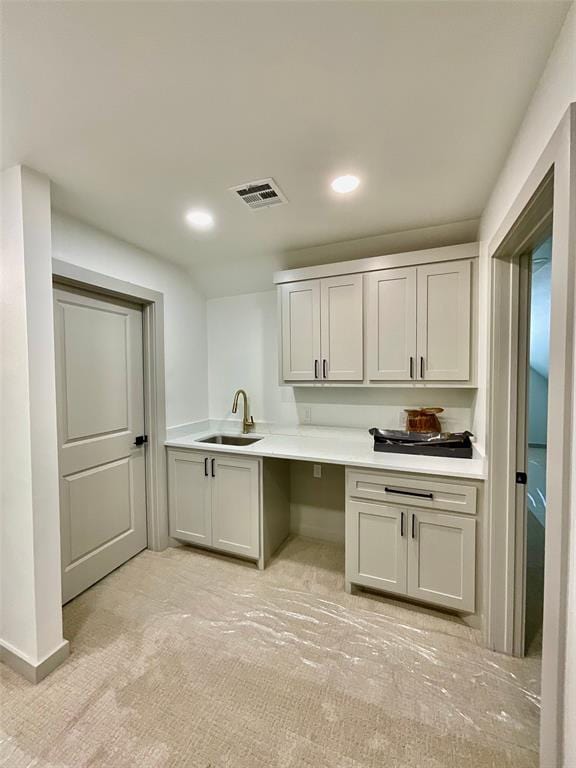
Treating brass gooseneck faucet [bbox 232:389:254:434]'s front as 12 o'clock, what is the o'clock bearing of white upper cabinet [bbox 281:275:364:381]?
The white upper cabinet is roughly at 9 o'clock from the brass gooseneck faucet.

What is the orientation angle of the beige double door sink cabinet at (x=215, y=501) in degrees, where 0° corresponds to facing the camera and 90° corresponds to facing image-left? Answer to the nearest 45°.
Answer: approximately 45°

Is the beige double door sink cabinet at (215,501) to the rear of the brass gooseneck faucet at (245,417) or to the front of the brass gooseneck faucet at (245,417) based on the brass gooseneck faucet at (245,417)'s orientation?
to the front

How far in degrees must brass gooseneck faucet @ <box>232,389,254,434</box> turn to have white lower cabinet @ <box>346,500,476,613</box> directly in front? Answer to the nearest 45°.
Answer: approximately 90° to its left

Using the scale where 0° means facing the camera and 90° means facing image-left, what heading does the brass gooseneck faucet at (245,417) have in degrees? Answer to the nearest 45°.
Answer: approximately 45°
